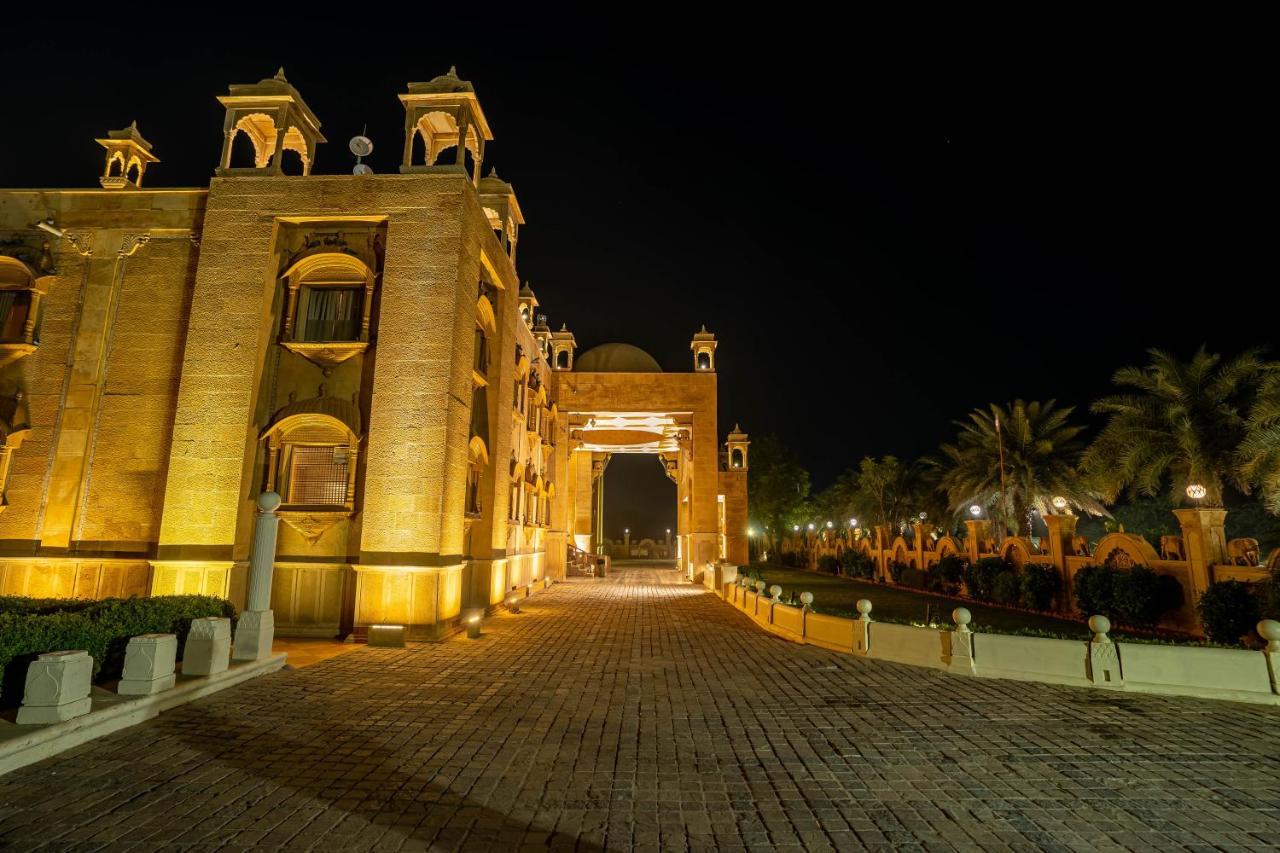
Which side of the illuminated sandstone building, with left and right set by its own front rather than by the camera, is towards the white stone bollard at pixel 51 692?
right

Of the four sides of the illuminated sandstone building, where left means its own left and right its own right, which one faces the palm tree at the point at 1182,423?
front

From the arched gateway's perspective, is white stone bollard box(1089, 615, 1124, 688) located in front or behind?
in front

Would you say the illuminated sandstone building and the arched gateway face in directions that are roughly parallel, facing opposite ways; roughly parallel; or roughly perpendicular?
roughly perpendicular

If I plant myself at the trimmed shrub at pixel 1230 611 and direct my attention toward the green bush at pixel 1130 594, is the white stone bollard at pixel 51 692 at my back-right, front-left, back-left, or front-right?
back-left

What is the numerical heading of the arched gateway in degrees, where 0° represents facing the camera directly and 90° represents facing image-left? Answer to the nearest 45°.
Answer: approximately 0°

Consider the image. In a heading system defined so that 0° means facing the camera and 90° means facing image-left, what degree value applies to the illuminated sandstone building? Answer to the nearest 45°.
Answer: approximately 270°

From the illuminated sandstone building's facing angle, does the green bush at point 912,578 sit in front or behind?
in front

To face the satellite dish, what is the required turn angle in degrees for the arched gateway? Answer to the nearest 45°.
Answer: approximately 45° to its right

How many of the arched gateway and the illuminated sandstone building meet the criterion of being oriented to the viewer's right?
1

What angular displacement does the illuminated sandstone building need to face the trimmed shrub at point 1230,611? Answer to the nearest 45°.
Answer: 0° — it already faces it

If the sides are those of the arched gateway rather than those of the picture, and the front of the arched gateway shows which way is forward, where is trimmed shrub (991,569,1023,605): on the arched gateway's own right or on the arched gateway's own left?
on the arched gateway's own left
